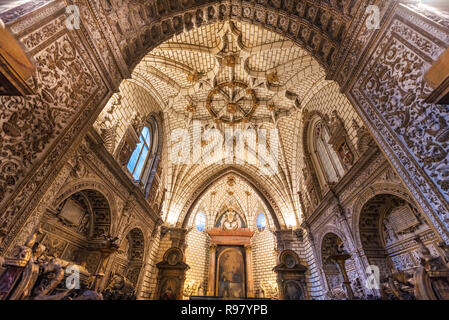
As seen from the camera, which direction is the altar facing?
toward the camera
